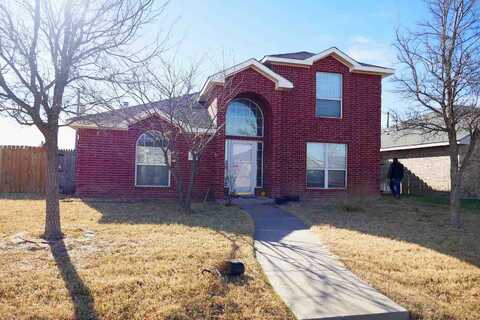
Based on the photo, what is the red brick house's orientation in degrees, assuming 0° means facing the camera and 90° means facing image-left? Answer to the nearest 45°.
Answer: approximately 0°

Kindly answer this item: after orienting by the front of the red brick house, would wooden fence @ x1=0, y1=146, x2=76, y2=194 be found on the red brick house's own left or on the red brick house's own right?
on the red brick house's own right

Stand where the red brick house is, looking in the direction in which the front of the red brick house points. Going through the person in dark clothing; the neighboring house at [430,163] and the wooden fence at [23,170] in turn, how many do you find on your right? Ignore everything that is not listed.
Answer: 1

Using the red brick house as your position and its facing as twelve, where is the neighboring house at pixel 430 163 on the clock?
The neighboring house is roughly at 8 o'clock from the red brick house.

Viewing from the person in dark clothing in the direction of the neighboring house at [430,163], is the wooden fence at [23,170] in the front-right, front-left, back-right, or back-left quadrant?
back-left
